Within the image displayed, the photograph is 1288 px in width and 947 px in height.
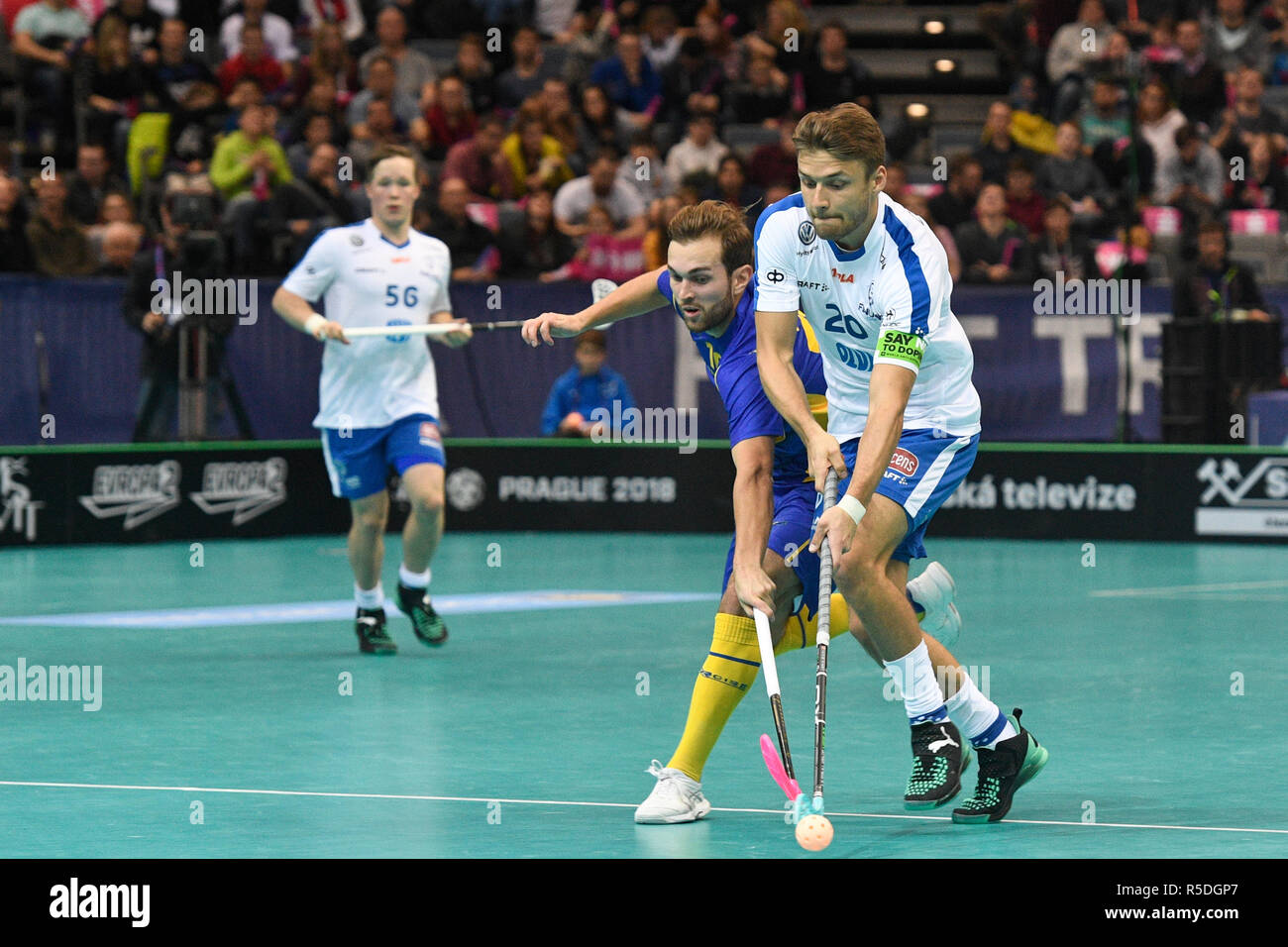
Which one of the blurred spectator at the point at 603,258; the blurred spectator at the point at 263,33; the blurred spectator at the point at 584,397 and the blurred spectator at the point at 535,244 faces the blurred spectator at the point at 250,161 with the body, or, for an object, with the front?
the blurred spectator at the point at 263,33

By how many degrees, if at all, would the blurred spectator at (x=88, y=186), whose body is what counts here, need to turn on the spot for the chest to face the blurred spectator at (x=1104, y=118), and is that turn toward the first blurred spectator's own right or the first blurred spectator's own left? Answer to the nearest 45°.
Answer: approximately 90° to the first blurred spectator's own left

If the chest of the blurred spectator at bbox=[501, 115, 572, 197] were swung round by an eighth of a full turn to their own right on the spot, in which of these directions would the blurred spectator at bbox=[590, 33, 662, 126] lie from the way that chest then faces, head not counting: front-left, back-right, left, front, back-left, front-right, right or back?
back

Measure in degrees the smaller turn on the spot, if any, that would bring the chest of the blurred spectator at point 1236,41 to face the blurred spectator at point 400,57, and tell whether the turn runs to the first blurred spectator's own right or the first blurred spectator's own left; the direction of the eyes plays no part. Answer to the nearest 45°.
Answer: approximately 90° to the first blurred spectator's own right

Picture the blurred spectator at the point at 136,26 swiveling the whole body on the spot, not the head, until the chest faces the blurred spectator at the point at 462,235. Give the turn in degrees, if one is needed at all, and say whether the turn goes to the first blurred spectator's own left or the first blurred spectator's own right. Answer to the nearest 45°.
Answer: approximately 45° to the first blurred spectator's own left

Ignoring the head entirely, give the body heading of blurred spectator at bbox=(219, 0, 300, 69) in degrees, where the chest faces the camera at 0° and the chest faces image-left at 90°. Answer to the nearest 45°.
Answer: approximately 0°

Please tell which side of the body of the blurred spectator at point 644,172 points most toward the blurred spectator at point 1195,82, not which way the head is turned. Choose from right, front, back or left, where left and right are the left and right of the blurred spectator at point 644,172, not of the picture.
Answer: left

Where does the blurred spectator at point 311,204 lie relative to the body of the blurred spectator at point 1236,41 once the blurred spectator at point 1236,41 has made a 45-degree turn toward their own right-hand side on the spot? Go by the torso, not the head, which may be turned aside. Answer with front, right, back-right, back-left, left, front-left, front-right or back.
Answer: front

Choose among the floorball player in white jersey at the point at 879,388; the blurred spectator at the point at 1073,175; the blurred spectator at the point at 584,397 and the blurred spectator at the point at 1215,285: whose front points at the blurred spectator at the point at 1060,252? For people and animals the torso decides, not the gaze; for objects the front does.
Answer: the blurred spectator at the point at 1073,175

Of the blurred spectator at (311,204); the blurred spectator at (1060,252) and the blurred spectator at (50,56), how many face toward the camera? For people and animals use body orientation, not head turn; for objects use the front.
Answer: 3

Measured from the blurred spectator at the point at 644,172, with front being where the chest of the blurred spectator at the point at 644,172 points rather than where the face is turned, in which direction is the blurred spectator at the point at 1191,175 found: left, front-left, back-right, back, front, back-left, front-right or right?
left

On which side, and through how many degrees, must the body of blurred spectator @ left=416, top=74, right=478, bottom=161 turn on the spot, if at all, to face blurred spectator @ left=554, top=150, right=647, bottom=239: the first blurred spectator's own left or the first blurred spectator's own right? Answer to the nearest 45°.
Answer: approximately 45° to the first blurred spectator's own left

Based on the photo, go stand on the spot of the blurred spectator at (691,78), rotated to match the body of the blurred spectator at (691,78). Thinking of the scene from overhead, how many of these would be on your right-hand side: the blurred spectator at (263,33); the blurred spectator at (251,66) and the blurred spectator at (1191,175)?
2

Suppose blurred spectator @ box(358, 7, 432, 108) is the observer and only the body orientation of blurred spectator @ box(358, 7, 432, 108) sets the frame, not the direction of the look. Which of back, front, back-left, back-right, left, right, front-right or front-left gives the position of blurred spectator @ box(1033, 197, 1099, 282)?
front-left

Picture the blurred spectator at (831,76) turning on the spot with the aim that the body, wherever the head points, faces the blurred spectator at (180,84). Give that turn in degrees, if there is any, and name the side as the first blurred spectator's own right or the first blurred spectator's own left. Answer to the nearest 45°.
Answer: approximately 90° to the first blurred spectator's own right

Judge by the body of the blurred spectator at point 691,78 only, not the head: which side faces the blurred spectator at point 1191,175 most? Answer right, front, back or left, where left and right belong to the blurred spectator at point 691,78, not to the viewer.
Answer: left

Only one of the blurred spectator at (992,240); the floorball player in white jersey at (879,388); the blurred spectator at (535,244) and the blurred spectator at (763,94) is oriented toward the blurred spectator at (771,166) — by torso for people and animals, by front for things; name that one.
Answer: the blurred spectator at (763,94)
